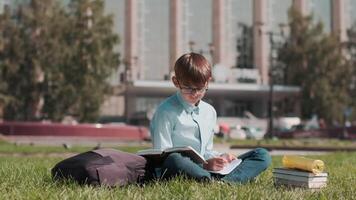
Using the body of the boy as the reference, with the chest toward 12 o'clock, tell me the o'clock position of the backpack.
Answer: The backpack is roughly at 4 o'clock from the boy.

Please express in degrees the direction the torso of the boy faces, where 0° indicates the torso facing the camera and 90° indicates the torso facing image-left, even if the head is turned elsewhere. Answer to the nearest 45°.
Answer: approximately 315°

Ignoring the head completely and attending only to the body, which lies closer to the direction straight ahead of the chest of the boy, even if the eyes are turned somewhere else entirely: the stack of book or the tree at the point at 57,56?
the stack of book

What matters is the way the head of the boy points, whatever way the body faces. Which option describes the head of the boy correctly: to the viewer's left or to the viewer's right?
to the viewer's right

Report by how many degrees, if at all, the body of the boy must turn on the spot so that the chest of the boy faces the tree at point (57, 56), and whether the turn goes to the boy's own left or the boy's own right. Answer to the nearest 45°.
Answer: approximately 135° to the boy's own left

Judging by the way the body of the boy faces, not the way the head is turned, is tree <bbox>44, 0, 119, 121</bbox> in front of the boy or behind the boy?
behind

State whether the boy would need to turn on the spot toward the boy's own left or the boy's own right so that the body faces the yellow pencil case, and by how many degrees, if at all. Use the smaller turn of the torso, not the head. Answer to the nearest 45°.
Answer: approximately 45° to the boy's own left
